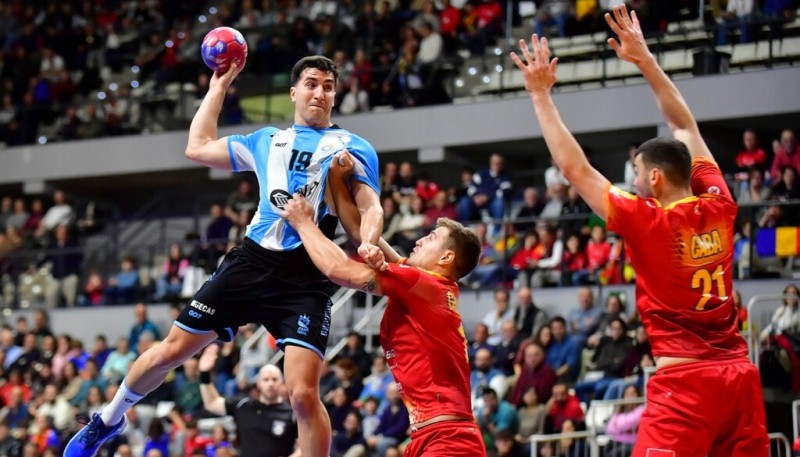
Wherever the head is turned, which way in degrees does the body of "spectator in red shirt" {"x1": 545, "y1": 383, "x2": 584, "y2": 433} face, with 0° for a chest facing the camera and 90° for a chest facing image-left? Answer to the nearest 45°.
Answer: approximately 45°

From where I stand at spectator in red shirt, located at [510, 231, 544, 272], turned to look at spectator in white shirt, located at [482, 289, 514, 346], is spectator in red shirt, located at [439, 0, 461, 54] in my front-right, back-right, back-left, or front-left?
back-right

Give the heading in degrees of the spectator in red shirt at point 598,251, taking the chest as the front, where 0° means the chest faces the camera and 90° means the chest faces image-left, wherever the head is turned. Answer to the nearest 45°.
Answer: approximately 45°

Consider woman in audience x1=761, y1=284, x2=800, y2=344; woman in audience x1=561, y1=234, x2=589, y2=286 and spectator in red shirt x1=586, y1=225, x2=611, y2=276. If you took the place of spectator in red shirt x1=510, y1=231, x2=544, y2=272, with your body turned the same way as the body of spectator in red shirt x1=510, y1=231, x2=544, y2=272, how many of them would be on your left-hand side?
3

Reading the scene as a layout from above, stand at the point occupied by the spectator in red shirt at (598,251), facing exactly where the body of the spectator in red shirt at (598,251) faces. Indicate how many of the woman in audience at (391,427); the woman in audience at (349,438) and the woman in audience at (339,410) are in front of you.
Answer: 3

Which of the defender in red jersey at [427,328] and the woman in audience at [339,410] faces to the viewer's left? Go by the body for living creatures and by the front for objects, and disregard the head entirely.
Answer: the defender in red jersey

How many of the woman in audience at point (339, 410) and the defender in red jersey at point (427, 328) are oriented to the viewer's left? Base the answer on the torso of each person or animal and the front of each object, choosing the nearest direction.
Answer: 1

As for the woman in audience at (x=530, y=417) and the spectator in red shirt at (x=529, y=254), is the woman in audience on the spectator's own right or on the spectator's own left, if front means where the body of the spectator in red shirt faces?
on the spectator's own left

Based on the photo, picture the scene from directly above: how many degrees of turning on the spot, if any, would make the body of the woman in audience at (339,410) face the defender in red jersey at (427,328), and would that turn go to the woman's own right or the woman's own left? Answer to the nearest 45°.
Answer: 0° — they already face them

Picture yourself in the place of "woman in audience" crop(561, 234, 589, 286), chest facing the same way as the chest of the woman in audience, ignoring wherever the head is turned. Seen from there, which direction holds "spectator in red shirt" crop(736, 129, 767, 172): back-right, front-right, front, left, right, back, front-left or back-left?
back-left

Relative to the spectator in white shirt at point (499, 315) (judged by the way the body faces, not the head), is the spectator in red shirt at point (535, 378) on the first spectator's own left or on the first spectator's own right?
on the first spectator's own left
